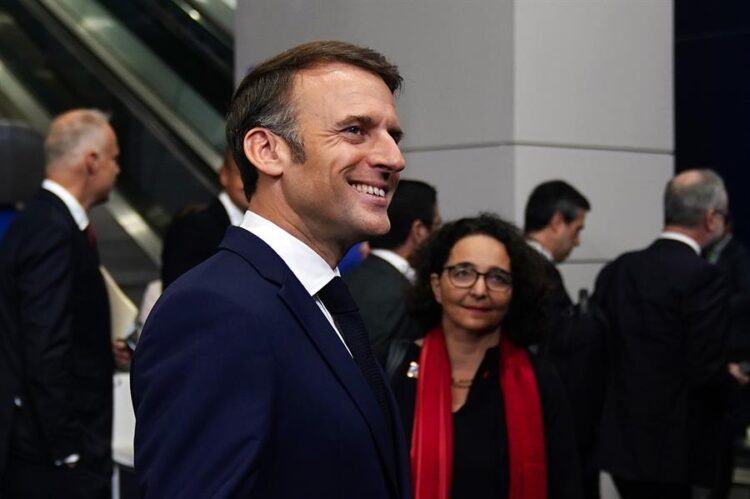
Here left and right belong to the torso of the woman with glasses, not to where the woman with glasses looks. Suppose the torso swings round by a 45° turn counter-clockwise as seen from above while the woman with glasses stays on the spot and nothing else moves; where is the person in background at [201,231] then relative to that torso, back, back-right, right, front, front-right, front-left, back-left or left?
back

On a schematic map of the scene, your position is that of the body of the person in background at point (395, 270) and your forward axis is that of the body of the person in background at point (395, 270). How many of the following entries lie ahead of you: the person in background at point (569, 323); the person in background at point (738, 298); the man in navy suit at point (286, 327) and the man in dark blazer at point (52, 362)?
2

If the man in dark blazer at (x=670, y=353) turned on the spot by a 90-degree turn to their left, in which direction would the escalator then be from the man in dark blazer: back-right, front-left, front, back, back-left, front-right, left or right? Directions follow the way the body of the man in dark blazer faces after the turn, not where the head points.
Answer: front

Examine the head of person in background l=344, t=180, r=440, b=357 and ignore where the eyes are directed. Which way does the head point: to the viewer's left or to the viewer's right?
to the viewer's right

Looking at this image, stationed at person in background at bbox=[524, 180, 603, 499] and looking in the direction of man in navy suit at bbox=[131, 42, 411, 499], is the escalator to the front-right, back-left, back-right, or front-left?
back-right

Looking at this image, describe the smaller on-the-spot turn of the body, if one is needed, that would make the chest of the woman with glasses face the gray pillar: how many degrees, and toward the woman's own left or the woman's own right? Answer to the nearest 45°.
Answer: approximately 180°

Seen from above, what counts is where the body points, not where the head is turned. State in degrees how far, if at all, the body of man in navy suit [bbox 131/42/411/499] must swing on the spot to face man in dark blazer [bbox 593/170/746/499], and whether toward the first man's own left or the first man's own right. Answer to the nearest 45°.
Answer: approximately 90° to the first man's own left

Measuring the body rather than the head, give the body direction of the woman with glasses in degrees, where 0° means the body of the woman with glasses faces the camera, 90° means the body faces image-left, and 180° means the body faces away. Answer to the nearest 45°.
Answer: approximately 0°
